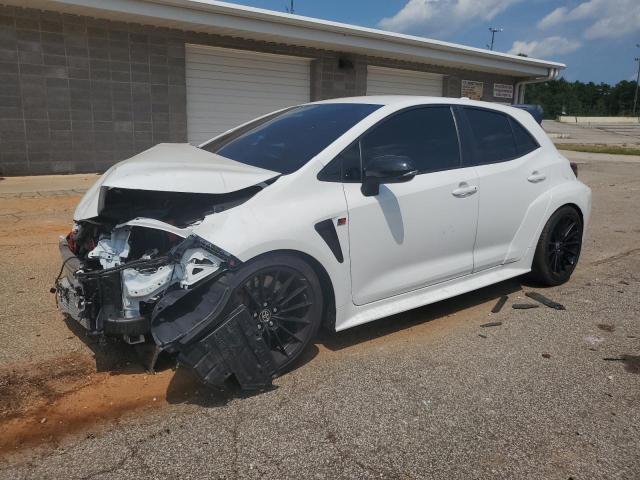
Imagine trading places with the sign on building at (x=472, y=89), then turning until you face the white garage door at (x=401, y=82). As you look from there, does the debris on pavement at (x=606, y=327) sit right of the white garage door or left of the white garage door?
left

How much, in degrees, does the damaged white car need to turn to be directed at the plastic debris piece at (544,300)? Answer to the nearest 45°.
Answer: approximately 180°

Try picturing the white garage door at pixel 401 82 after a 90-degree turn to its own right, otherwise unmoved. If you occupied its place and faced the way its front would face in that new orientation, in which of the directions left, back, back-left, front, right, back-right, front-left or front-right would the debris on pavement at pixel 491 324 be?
front-left

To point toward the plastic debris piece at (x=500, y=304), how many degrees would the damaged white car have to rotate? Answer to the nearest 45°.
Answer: approximately 180°

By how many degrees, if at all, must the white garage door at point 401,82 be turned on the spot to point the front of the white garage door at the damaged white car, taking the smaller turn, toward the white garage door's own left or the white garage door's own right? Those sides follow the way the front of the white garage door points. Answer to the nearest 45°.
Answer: approximately 45° to the white garage door's own right

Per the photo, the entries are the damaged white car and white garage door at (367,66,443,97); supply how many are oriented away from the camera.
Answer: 0

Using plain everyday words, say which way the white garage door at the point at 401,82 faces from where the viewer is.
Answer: facing the viewer and to the right of the viewer

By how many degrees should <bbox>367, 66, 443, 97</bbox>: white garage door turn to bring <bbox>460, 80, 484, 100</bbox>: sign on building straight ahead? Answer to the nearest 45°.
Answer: approximately 90° to its left

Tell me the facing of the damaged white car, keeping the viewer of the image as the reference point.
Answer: facing the viewer and to the left of the viewer

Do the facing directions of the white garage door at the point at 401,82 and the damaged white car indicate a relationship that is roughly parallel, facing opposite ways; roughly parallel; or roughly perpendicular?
roughly perpendicular

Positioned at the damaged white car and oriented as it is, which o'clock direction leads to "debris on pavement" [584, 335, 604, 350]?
The debris on pavement is roughly at 7 o'clock from the damaged white car.

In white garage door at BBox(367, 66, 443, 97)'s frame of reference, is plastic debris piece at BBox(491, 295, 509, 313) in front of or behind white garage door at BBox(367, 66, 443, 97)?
in front

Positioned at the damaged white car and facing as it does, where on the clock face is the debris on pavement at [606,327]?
The debris on pavement is roughly at 7 o'clock from the damaged white car.

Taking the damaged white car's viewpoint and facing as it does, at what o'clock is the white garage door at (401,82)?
The white garage door is roughly at 5 o'clock from the damaged white car.
